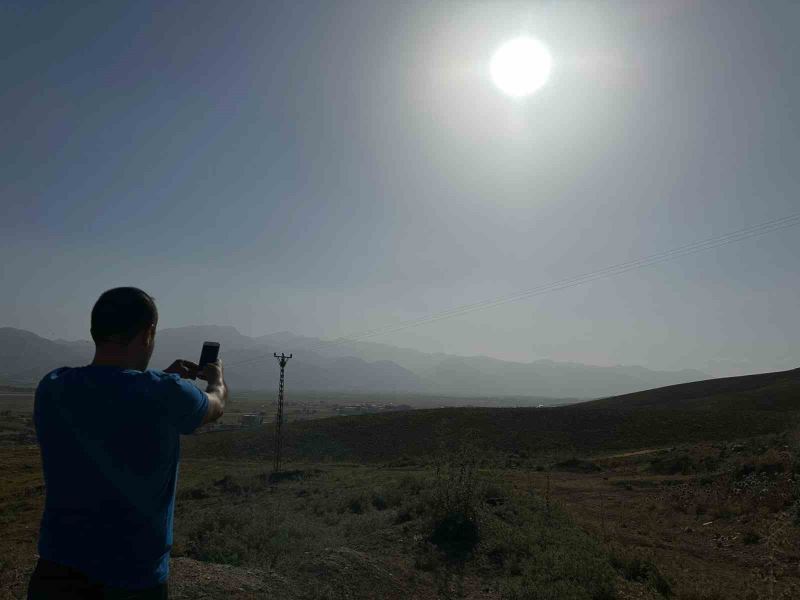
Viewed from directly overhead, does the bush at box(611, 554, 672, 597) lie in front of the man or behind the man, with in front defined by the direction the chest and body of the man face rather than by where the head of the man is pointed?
in front

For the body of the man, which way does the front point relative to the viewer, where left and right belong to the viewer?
facing away from the viewer and to the right of the viewer

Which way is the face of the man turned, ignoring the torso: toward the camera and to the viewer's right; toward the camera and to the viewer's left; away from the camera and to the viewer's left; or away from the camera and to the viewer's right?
away from the camera and to the viewer's right

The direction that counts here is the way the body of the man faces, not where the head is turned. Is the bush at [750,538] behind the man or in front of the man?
in front
